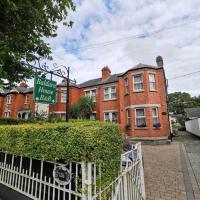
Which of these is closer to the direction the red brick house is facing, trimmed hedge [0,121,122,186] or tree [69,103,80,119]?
the trimmed hedge

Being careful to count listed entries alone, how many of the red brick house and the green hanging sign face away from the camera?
0

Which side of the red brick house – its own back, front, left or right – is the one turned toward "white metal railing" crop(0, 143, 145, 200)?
front

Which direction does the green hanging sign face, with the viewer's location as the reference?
facing the viewer and to the right of the viewer

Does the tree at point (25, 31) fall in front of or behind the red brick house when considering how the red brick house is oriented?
in front

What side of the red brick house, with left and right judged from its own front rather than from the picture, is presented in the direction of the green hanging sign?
front

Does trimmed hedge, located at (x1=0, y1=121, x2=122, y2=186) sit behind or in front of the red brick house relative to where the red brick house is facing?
in front
